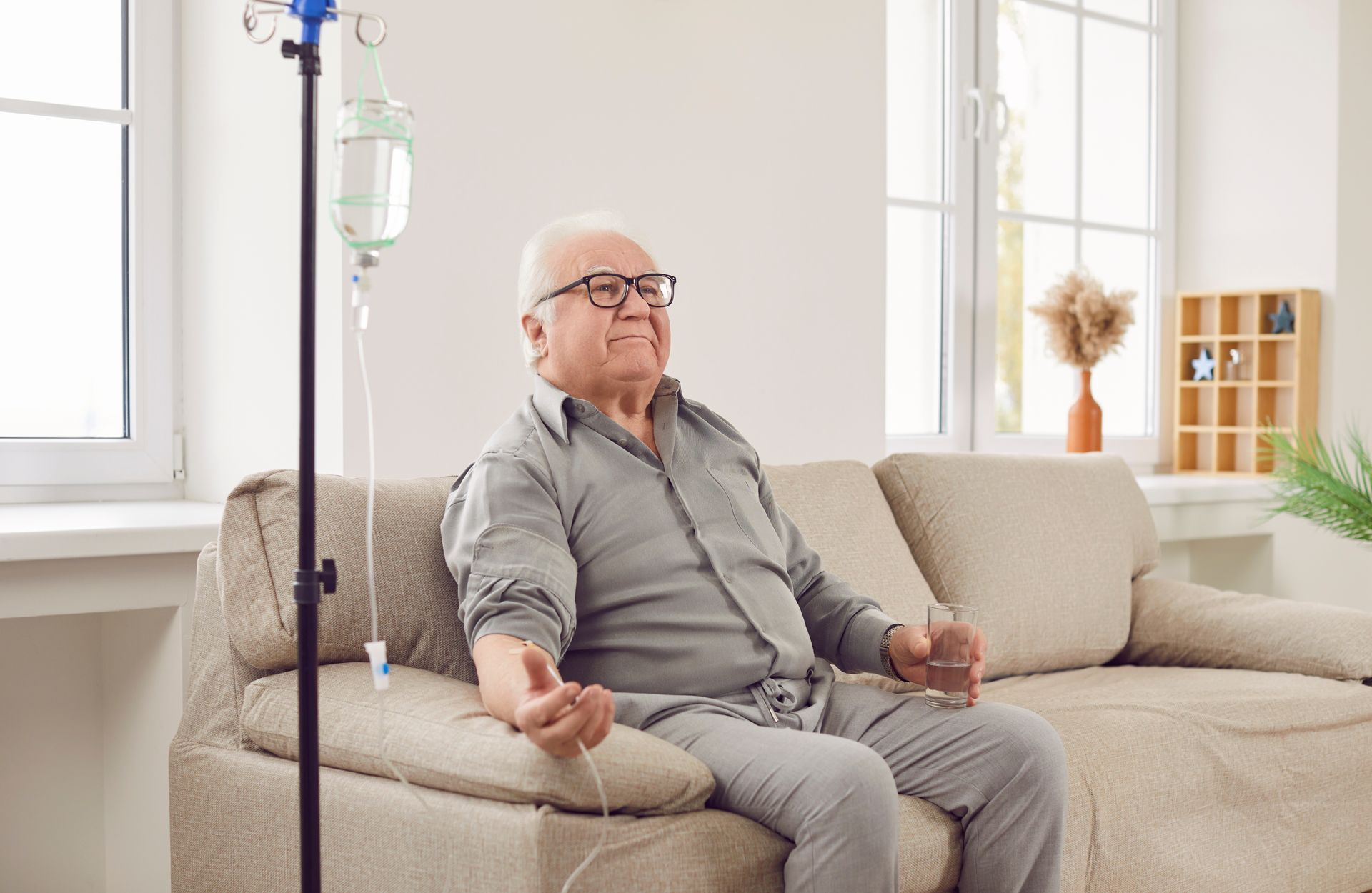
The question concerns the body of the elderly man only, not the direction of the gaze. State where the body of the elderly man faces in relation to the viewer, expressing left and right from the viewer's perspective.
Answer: facing the viewer and to the right of the viewer

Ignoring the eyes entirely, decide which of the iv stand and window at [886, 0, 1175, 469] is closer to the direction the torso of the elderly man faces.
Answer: the iv stand

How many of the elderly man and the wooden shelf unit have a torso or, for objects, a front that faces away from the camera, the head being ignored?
0

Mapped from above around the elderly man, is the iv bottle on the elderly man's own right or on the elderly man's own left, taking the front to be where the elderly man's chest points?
on the elderly man's own right

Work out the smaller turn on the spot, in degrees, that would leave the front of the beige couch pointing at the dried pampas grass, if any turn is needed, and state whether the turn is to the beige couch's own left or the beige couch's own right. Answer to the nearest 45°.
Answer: approximately 135° to the beige couch's own left

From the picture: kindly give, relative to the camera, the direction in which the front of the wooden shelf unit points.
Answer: facing the viewer and to the left of the viewer

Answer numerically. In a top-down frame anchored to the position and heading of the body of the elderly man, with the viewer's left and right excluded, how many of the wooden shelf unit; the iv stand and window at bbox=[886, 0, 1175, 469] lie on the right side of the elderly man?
1

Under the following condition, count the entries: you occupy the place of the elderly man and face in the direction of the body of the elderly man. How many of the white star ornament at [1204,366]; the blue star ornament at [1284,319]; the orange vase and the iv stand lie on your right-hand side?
1

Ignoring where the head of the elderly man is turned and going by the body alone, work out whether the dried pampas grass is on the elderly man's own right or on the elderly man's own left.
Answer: on the elderly man's own left

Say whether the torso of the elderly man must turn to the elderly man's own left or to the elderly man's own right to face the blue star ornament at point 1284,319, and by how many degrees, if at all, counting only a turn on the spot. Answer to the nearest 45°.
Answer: approximately 90° to the elderly man's own left

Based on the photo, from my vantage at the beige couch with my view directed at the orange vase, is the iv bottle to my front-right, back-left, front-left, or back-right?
back-left

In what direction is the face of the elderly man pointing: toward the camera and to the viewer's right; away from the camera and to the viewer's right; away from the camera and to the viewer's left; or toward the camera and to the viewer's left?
toward the camera and to the viewer's right
